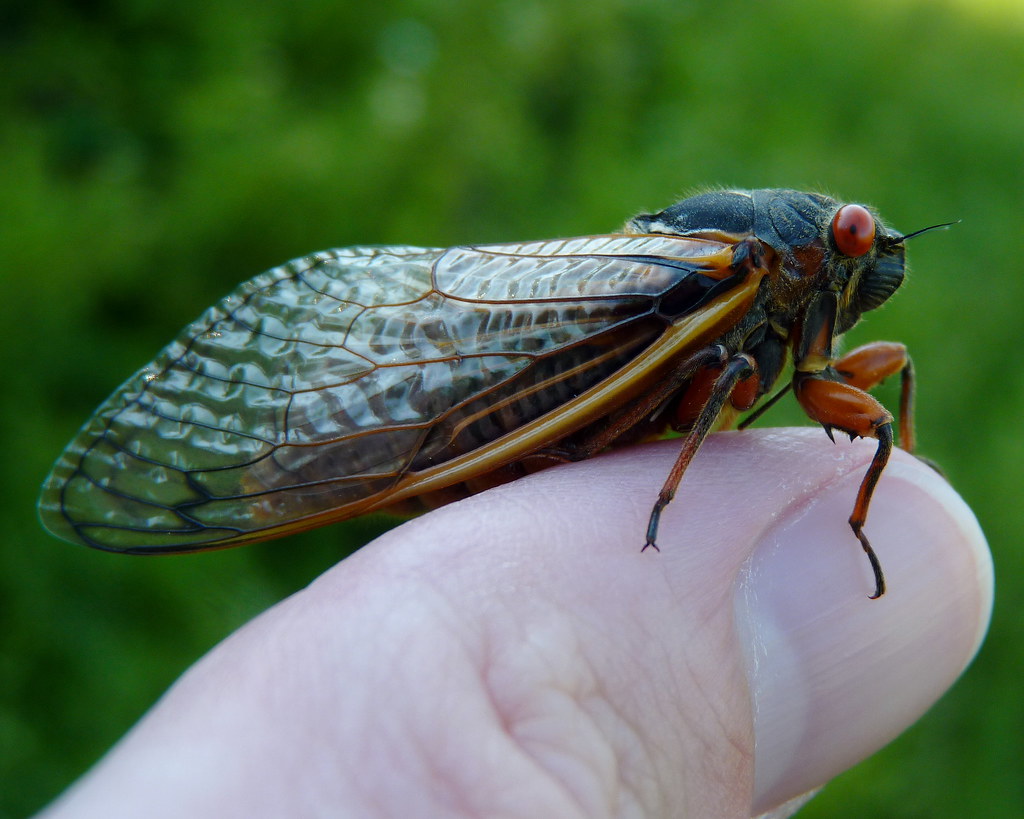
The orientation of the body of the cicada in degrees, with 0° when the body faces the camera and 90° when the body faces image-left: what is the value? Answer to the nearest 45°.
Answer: approximately 270°
